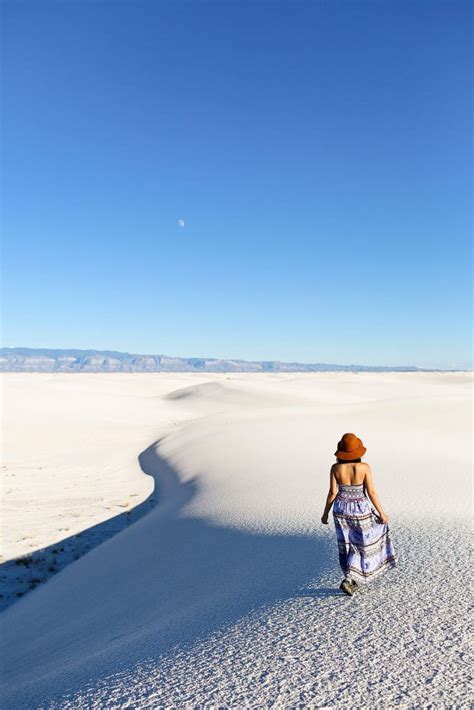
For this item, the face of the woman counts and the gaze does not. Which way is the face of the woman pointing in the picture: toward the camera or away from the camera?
away from the camera

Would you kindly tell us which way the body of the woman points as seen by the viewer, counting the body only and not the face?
away from the camera
